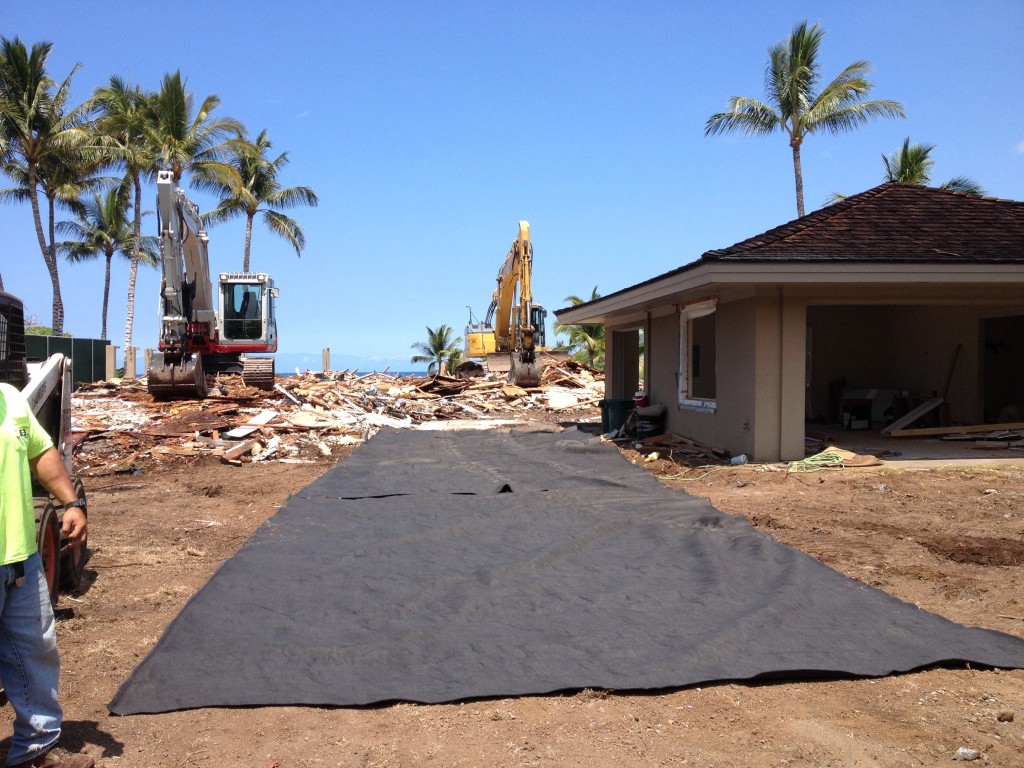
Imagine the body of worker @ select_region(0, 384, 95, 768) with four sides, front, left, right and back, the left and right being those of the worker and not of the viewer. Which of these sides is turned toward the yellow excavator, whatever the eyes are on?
left

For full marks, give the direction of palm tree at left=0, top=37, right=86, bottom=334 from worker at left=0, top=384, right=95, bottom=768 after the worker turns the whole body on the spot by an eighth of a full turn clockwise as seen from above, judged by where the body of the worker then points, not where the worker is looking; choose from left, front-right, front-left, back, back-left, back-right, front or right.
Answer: back

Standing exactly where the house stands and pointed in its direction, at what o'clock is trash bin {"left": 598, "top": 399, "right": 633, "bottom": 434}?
The trash bin is roughly at 4 o'clock from the house.

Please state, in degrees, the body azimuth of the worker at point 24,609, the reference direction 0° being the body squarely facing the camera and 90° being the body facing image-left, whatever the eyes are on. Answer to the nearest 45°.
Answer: approximately 315°

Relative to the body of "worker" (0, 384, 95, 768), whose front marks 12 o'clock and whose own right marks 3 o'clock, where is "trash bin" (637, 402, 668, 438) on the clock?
The trash bin is roughly at 9 o'clock from the worker.

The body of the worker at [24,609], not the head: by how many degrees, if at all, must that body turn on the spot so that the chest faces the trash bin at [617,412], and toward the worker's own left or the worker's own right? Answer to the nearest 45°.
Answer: approximately 90° to the worker's own left

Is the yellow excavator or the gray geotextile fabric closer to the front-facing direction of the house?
the gray geotextile fabric

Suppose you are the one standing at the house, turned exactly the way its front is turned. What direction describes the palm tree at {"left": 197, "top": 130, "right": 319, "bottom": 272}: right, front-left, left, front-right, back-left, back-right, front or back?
back-right

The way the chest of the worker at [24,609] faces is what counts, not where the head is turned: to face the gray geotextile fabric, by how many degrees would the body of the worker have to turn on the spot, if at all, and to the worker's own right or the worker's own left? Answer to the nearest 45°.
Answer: approximately 45° to the worker's own left

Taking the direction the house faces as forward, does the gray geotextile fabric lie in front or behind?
in front
